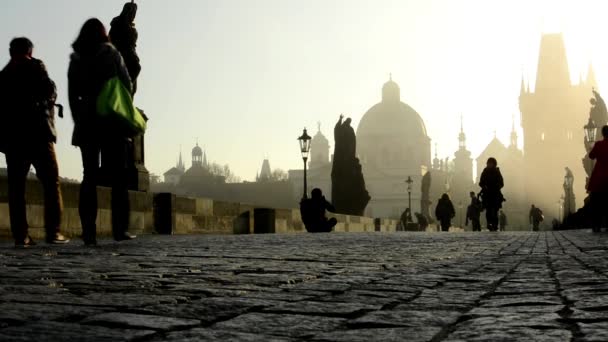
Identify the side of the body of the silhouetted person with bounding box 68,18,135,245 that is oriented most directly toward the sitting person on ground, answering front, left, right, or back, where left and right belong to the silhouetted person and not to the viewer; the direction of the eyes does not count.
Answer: front

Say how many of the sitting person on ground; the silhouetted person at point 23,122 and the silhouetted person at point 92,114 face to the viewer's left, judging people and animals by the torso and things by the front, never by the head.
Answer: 0

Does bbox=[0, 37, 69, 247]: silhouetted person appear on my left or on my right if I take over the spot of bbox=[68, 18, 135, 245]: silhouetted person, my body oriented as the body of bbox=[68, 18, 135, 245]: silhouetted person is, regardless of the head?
on my left

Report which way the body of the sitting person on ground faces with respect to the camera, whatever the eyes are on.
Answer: to the viewer's right

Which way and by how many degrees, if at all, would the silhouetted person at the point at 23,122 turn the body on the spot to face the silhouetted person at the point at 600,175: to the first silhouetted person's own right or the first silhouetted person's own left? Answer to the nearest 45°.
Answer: approximately 45° to the first silhouetted person's own right

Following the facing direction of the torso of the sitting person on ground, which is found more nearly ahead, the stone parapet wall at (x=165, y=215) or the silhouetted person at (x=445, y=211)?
the silhouetted person

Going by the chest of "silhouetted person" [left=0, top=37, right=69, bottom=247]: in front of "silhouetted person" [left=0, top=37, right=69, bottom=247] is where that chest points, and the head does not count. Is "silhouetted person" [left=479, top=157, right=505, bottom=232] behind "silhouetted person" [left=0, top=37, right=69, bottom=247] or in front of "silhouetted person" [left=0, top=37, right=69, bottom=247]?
in front

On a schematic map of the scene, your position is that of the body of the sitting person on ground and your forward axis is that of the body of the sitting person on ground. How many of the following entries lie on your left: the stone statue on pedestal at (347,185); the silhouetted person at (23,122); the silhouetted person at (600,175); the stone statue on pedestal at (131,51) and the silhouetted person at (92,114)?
1

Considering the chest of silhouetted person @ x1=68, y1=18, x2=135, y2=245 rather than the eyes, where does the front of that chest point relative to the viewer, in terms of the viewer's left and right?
facing away from the viewer and to the right of the viewer

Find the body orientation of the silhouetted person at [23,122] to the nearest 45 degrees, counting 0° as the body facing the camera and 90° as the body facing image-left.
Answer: approximately 225°

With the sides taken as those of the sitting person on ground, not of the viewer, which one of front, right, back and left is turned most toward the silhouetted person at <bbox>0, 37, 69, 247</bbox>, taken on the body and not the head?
right
